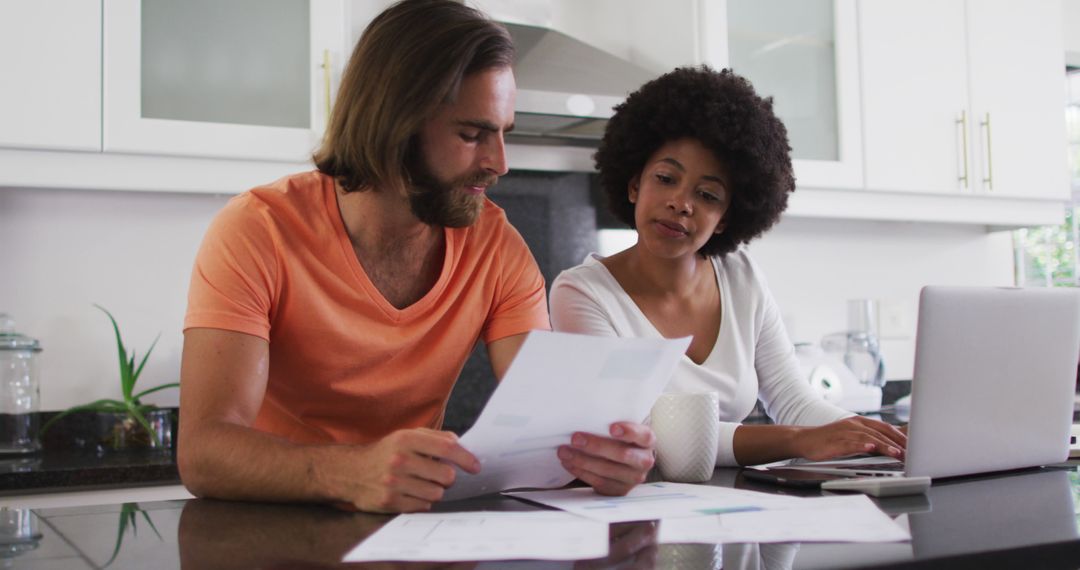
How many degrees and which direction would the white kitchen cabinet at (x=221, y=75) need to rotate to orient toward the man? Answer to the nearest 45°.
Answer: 0° — it already faces them

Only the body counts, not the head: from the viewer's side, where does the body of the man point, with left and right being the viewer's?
facing the viewer and to the right of the viewer

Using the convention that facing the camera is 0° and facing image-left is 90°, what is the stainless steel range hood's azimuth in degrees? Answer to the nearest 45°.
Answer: approximately 0°

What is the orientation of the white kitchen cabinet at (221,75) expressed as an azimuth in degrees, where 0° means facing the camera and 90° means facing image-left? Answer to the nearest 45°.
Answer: approximately 0°

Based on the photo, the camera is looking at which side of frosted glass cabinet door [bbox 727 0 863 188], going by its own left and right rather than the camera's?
front

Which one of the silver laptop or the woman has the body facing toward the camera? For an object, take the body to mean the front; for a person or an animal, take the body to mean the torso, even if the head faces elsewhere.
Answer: the woman

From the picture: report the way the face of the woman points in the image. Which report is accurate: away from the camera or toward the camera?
toward the camera

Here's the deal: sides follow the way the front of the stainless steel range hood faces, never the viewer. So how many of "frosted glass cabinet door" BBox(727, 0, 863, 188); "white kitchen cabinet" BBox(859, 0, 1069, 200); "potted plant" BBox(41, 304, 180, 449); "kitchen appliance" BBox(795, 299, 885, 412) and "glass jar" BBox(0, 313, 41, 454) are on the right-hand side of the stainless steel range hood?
2

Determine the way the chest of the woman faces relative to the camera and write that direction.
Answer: toward the camera

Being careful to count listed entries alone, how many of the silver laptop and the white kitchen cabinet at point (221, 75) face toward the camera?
1

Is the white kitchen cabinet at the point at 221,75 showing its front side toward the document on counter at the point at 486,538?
yes

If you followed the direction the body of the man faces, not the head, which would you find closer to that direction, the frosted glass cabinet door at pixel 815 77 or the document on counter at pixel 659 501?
the document on counter

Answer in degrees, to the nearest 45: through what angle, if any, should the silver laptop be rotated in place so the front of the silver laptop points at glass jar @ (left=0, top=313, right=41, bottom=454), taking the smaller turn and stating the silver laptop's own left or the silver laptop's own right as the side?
approximately 45° to the silver laptop's own left

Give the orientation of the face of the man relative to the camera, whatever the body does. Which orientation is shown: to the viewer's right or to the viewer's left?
to the viewer's right

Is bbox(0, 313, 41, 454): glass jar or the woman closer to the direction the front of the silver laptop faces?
the woman

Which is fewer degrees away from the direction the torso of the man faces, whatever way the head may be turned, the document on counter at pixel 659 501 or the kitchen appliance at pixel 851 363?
the document on counter

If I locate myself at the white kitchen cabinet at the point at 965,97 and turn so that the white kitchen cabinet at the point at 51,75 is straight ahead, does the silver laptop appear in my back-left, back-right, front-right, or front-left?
front-left

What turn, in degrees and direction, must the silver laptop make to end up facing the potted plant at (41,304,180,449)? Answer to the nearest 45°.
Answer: approximately 45° to its left

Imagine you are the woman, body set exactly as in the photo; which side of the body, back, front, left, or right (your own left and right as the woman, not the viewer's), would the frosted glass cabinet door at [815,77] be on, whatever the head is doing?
back

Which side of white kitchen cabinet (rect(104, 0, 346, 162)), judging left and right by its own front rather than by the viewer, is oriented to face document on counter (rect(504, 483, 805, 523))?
front

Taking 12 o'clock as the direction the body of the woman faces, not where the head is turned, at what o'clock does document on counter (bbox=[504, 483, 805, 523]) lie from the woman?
The document on counter is roughly at 12 o'clock from the woman.
